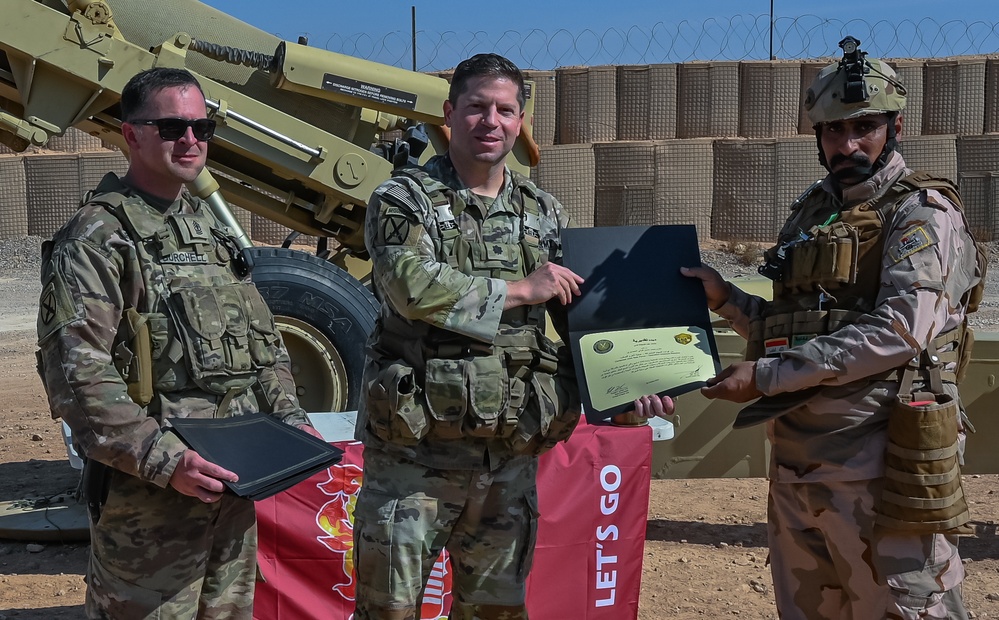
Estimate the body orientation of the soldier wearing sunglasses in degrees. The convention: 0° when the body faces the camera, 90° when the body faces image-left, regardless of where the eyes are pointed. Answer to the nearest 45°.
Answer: approximately 315°

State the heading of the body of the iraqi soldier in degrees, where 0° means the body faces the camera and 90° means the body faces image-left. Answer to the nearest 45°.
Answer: approximately 45°

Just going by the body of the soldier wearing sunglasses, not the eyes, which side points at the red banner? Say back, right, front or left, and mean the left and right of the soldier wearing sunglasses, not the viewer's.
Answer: left

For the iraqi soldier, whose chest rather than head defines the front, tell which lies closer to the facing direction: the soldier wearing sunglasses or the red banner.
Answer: the soldier wearing sunglasses

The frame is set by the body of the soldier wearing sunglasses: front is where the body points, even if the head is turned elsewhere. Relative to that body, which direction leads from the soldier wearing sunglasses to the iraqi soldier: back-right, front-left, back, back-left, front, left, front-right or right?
front-left

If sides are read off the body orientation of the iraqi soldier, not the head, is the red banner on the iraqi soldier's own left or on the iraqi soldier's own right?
on the iraqi soldier's own right

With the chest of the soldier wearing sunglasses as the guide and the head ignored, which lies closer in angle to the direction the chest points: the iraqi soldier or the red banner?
the iraqi soldier
